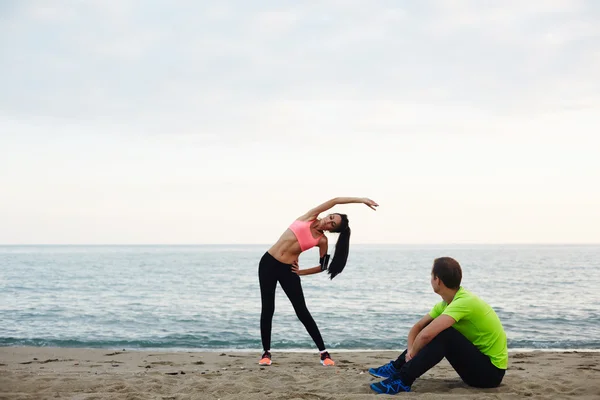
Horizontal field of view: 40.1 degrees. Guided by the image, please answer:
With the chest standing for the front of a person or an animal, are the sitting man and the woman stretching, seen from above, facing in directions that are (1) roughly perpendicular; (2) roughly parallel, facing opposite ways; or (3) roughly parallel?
roughly perpendicular

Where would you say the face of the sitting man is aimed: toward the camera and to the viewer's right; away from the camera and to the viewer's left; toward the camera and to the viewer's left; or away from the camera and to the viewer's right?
away from the camera and to the viewer's left

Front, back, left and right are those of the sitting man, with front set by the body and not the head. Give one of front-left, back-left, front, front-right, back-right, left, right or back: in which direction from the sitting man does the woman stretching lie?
front-right

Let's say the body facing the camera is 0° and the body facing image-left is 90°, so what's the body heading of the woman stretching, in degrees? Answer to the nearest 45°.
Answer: approximately 0°

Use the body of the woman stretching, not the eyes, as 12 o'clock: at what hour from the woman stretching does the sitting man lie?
The sitting man is roughly at 11 o'clock from the woman stretching.

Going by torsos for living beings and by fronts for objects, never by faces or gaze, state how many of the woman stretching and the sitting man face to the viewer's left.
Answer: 1

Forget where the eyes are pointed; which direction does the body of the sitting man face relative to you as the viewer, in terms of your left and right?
facing to the left of the viewer
